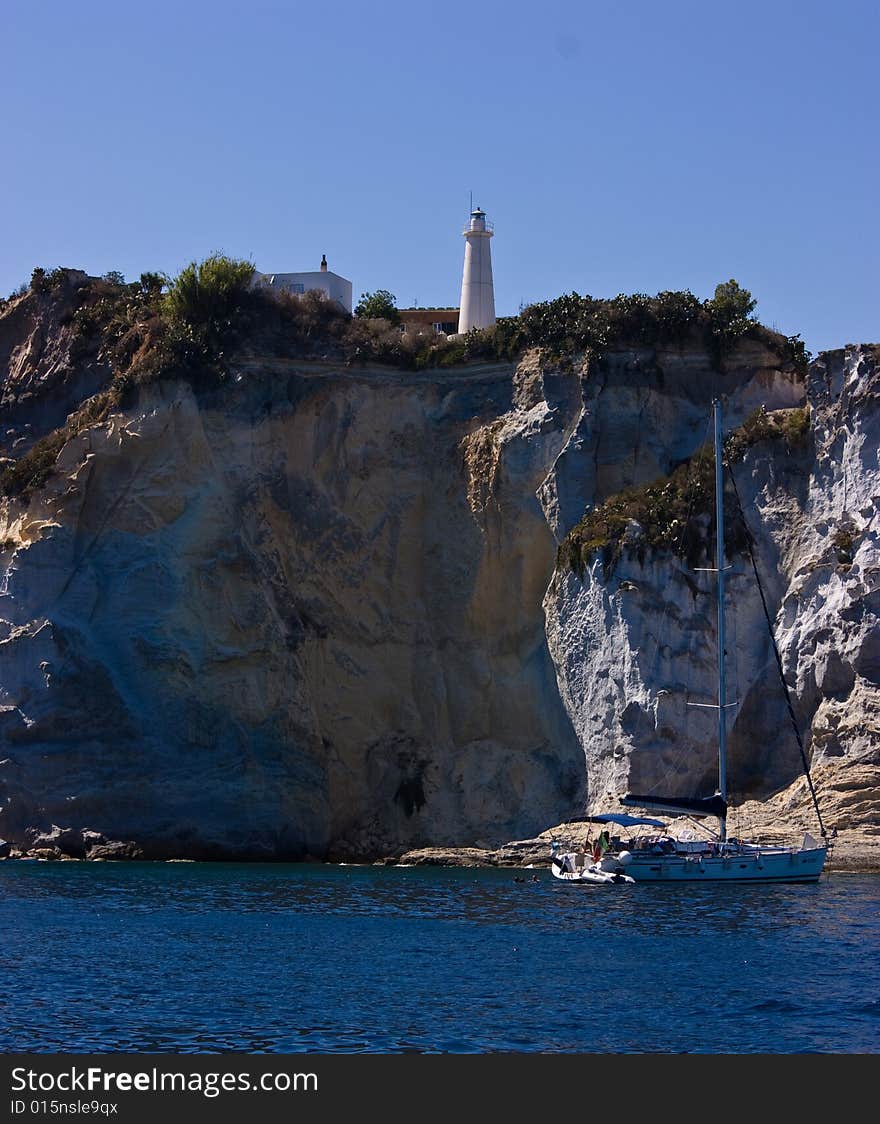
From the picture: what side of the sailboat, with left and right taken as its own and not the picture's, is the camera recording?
right
